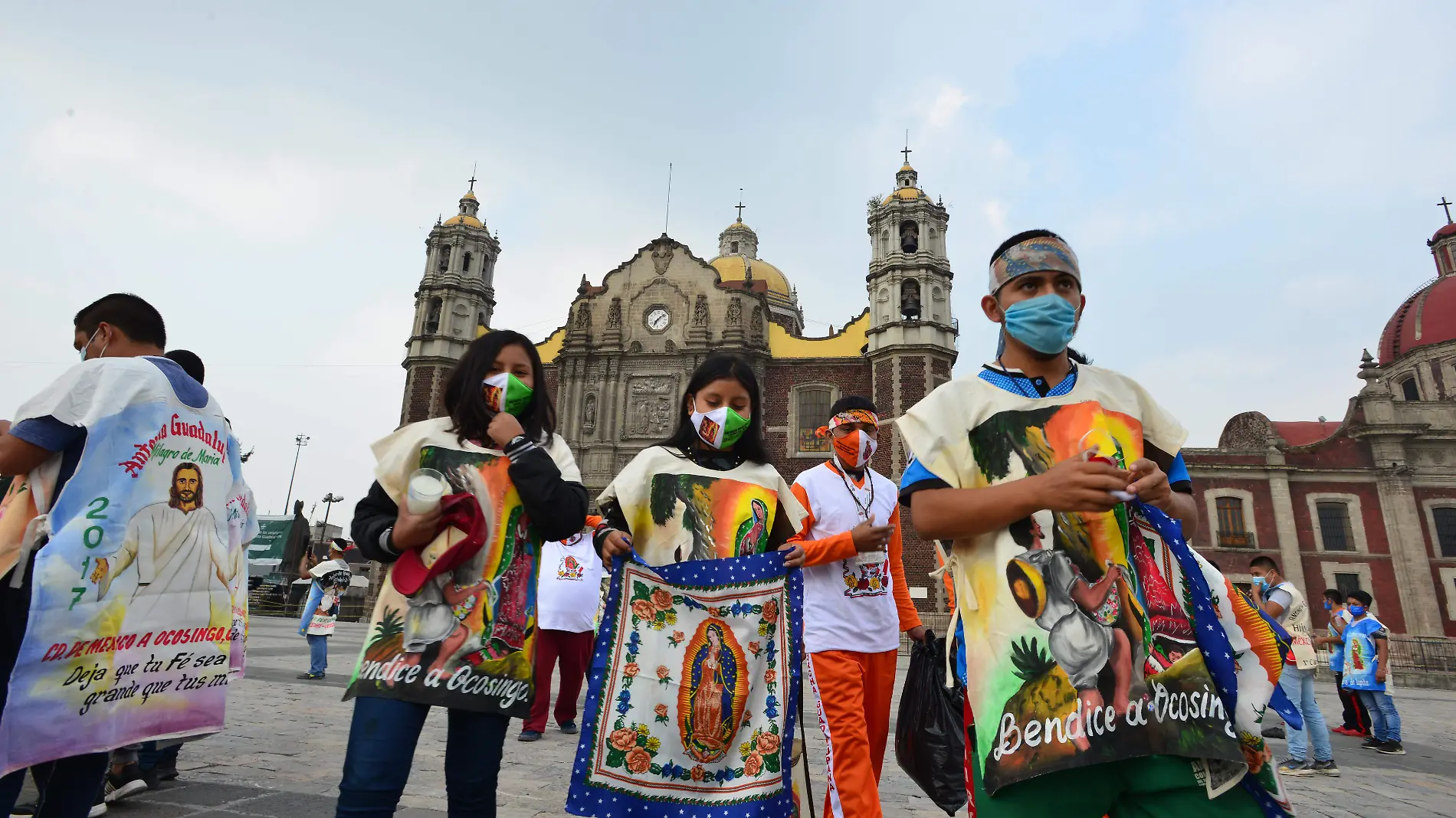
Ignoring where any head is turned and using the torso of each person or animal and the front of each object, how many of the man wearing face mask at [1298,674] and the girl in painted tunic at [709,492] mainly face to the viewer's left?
1

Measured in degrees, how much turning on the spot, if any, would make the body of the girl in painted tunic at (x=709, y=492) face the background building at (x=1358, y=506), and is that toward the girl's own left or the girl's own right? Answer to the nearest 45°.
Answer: approximately 135° to the girl's own left

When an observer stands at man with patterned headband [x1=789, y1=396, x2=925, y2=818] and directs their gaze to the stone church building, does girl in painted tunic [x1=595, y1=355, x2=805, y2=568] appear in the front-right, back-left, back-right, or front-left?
back-left

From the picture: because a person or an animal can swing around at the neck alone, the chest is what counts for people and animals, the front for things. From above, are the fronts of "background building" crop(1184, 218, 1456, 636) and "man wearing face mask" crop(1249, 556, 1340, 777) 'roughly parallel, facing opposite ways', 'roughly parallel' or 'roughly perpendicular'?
roughly perpendicular

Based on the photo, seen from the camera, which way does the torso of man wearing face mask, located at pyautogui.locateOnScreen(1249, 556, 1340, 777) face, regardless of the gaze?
to the viewer's left

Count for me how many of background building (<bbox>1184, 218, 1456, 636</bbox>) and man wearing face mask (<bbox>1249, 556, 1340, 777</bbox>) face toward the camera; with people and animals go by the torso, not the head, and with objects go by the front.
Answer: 1

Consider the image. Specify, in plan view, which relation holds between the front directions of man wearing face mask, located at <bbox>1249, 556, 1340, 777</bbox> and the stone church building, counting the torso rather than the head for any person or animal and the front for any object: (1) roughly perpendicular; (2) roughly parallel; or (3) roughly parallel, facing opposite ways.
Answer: roughly perpendicular

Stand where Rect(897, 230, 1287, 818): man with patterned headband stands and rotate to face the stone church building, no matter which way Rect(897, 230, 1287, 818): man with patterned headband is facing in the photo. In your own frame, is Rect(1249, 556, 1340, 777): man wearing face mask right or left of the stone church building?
right
